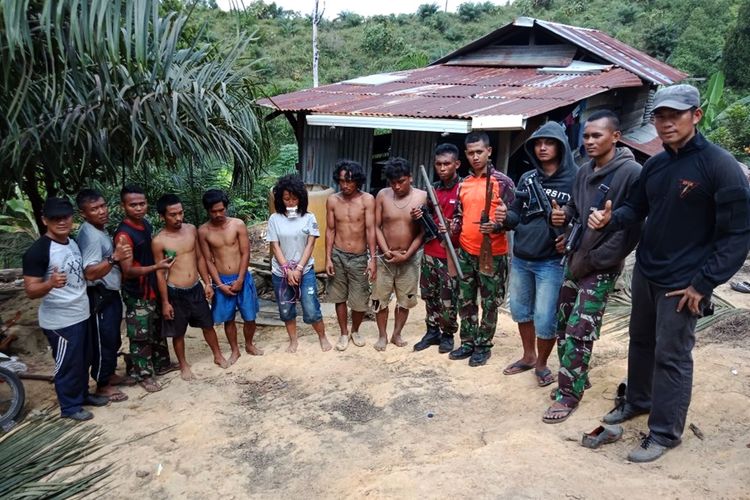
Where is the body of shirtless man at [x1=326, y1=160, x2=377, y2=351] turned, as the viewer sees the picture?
toward the camera

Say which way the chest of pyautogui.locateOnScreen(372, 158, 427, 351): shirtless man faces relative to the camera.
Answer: toward the camera

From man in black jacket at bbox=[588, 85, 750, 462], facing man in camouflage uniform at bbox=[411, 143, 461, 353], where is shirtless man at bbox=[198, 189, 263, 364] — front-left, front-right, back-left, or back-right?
front-left

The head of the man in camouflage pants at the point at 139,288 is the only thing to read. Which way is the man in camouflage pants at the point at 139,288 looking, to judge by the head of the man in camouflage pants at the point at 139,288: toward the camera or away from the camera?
toward the camera

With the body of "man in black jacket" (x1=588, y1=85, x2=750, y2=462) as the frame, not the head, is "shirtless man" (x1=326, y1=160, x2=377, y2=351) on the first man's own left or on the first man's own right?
on the first man's own right

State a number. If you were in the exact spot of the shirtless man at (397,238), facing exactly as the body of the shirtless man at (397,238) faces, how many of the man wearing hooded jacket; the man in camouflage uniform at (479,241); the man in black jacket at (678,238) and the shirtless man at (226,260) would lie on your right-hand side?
1

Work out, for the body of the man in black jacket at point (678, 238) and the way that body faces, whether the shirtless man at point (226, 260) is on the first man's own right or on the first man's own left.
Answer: on the first man's own right

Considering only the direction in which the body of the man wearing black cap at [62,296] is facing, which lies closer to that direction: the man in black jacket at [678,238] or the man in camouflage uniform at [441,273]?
the man in black jacket

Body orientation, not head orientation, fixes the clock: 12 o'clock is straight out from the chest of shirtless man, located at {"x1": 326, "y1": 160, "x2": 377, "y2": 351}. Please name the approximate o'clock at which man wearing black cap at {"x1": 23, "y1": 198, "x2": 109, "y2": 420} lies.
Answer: The man wearing black cap is roughly at 2 o'clock from the shirtless man.

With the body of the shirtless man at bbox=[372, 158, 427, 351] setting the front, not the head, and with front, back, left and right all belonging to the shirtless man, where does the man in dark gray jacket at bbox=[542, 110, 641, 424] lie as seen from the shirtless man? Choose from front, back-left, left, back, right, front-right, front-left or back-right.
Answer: front-left

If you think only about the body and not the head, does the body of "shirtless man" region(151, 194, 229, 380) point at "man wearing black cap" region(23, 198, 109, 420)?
no

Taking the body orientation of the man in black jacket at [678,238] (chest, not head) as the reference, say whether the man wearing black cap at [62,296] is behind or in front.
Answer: in front

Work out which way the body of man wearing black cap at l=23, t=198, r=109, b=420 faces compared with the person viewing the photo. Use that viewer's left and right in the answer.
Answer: facing the viewer and to the right of the viewer

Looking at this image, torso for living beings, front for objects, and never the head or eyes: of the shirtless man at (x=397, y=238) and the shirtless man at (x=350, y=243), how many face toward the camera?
2
